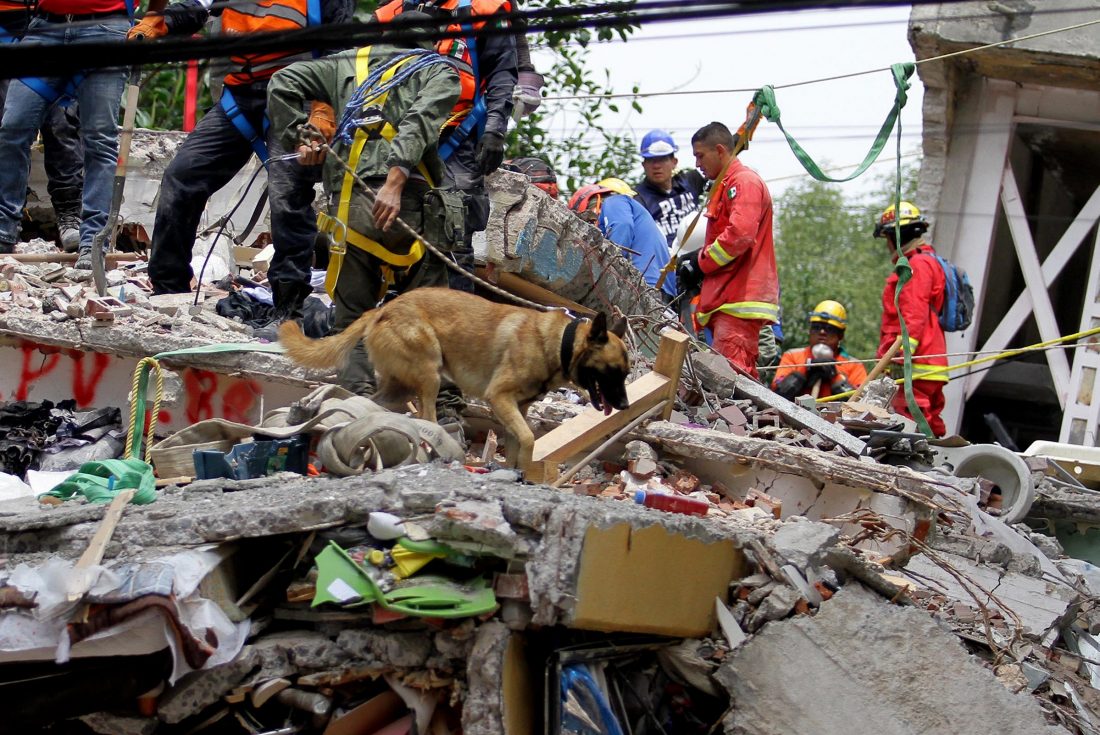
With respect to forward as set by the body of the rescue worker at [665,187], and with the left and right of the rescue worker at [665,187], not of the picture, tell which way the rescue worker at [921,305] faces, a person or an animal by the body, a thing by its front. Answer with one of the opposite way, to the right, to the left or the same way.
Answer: to the right

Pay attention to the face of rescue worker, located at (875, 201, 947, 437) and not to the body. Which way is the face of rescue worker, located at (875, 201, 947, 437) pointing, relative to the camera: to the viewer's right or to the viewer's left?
to the viewer's left

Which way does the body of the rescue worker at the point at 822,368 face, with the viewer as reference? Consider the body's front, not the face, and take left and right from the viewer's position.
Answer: facing the viewer

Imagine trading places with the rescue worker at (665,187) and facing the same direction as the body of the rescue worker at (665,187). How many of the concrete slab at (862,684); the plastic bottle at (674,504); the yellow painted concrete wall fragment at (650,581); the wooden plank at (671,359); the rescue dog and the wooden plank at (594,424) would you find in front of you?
6

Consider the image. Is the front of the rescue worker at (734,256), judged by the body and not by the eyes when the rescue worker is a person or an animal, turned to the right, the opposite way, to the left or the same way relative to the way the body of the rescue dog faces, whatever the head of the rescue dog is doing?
the opposite way

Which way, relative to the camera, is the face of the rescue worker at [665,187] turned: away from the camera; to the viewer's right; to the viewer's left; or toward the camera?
toward the camera

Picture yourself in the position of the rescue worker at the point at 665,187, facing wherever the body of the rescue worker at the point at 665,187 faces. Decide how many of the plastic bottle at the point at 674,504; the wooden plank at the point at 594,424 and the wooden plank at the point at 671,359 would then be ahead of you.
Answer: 3

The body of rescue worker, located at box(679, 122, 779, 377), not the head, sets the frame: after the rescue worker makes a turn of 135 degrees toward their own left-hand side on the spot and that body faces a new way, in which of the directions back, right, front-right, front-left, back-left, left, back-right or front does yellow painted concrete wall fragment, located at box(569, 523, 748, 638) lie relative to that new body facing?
front-right

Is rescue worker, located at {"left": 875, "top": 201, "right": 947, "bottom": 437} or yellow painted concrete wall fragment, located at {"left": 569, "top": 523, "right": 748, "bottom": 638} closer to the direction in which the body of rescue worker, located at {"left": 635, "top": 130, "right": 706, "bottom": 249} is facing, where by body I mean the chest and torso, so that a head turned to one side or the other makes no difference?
the yellow painted concrete wall fragment

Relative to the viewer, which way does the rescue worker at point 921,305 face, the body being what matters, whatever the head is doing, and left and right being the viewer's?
facing to the left of the viewer

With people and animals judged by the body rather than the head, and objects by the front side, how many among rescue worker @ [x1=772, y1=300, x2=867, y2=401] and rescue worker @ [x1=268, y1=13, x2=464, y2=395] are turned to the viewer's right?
0

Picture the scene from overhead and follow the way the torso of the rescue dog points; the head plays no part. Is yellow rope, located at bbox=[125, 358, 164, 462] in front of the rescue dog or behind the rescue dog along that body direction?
behind

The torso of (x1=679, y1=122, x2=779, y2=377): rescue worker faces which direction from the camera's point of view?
to the viewer's left

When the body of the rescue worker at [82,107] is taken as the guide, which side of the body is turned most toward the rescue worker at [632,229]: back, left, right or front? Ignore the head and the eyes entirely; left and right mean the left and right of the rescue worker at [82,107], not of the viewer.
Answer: left

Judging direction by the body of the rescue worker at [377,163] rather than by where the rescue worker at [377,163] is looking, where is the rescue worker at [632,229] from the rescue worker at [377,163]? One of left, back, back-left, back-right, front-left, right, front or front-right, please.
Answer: back

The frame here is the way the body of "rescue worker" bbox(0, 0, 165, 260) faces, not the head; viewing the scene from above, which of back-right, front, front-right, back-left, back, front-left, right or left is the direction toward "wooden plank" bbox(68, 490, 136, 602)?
front

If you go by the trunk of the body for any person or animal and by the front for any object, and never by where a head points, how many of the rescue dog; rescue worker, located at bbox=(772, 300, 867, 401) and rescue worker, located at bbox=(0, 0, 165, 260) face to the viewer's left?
0

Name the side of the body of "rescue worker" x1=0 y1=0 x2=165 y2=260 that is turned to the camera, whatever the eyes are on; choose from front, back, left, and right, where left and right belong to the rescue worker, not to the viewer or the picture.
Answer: front

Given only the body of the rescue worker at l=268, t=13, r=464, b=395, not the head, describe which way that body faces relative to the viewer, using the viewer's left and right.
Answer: facing the viewer and to the left of the viewer

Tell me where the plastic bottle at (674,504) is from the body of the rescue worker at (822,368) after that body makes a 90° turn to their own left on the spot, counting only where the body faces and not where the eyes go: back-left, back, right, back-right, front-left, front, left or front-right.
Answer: right
